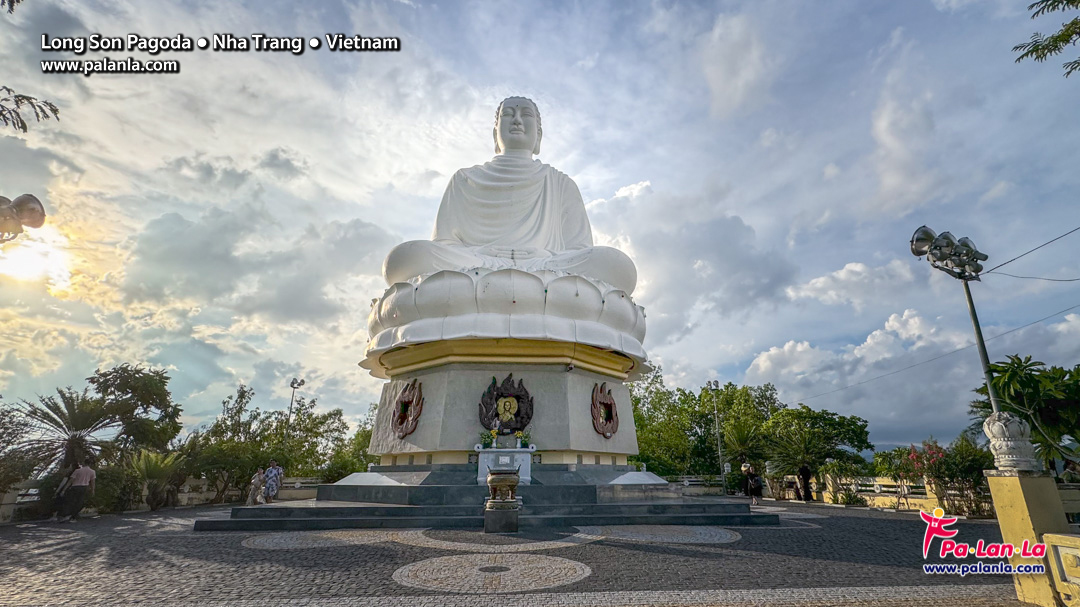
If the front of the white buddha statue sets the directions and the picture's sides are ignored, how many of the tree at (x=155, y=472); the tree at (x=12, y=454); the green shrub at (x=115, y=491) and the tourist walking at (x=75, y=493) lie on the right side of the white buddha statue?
4

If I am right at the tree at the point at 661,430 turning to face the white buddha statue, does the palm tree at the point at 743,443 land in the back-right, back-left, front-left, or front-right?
front-left

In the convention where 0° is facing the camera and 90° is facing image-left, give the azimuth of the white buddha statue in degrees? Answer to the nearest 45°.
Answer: approximately 0°

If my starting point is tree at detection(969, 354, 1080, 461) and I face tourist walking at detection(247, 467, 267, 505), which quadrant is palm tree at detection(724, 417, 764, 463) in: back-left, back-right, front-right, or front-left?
front-right

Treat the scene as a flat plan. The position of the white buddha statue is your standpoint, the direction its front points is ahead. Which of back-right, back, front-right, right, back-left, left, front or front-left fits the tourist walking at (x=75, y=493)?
right

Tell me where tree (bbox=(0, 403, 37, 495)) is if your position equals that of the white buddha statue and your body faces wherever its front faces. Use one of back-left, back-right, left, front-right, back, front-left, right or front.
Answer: right

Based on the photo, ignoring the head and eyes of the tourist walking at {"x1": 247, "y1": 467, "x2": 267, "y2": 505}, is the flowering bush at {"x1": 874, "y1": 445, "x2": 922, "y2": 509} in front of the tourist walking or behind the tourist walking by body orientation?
in front
